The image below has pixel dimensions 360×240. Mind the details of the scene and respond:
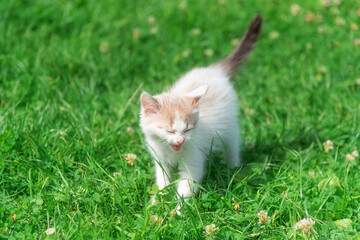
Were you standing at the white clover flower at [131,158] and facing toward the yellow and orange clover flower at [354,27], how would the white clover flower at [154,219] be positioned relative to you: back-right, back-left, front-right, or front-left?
back-right

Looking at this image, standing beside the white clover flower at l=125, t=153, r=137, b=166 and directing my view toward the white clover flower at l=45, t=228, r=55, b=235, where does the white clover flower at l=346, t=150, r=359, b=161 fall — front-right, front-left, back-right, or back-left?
back-left

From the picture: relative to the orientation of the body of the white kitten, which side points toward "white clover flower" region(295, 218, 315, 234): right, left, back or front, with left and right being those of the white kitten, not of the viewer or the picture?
left

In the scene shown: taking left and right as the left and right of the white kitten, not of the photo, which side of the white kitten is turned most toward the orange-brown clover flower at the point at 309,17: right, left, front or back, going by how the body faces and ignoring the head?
back

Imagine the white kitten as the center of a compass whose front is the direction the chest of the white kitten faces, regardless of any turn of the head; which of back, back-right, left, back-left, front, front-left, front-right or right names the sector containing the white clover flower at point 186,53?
back-right

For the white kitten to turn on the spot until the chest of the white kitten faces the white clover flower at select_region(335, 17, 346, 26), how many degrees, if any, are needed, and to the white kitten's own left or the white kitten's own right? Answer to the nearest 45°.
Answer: approximately 180°

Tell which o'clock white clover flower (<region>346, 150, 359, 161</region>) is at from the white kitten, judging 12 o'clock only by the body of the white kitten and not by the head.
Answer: The white clover flower is roughly at 7 o'clock from the white kitten.

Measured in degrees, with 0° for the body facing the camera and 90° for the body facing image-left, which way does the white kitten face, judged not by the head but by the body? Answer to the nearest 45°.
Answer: approximately 45°

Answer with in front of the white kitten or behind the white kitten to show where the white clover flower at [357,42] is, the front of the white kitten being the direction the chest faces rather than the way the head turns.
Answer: behind

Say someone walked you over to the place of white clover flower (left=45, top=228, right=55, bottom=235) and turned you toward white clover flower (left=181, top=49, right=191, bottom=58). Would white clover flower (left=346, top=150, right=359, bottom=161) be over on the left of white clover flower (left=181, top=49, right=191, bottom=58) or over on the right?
right

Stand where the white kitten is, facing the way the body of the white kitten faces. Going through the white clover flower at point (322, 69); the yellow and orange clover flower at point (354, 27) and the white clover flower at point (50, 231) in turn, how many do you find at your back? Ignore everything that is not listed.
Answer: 2
